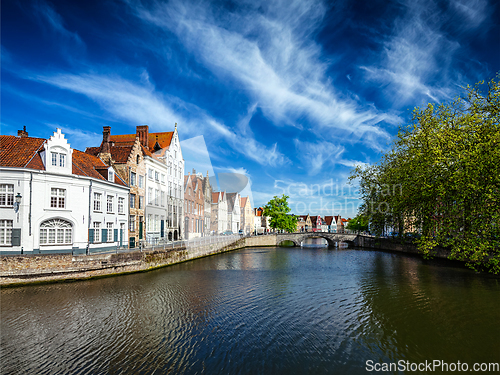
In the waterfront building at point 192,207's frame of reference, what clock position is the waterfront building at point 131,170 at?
the waterfront building at point 131,170 is roughly at 2 o'clock from the waterfront building at point 192,207.

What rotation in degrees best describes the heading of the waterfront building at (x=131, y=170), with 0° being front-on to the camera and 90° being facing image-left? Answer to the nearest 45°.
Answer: approximately 315°

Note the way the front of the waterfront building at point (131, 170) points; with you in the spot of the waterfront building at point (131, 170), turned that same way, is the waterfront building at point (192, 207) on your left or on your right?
on your left

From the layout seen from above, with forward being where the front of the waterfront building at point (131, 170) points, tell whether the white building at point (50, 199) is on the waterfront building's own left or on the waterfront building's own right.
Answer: on the waterfront building's own right
